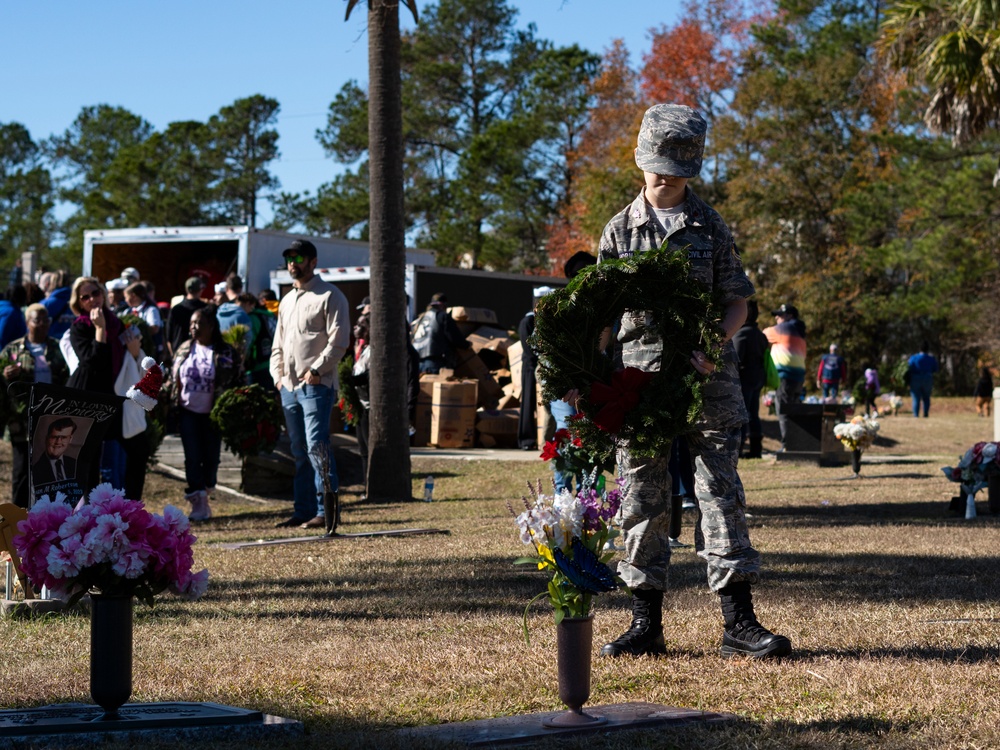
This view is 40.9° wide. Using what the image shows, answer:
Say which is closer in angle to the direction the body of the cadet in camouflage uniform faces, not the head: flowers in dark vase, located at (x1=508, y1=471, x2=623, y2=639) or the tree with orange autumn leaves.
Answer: the flowers in dark vase

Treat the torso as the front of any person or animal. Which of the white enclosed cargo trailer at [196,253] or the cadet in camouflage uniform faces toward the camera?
the cadet in camouflage uniform

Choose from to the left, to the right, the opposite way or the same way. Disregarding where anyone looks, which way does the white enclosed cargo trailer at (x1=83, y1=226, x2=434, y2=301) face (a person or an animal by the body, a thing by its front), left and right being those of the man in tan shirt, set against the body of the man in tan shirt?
the opposite way

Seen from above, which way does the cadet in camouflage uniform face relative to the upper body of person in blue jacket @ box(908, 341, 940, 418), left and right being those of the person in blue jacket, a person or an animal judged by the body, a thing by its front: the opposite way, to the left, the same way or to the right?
the opposite way

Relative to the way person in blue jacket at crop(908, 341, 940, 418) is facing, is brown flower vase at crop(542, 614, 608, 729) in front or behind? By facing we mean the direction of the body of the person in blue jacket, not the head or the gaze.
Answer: behind

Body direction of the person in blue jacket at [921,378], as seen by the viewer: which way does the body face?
away from the camera

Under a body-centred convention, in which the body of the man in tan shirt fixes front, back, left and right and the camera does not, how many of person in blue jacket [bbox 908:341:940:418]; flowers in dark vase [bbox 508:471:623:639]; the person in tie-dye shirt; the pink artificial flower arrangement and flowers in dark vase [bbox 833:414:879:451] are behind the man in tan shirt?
3

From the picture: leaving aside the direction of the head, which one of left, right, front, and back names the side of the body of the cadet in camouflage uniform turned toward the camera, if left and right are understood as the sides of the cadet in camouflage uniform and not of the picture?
front

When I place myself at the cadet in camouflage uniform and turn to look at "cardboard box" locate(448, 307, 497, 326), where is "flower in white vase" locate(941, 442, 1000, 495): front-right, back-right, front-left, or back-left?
front-right

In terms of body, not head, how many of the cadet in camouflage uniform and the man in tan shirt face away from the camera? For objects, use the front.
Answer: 0

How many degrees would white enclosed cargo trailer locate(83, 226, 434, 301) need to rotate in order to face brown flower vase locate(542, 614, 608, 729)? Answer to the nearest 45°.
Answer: approximately 135° to its right

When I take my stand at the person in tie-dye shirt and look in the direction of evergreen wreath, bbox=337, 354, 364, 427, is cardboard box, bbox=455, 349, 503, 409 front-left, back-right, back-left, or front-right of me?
front-right

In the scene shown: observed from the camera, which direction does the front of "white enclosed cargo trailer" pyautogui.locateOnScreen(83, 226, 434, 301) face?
facing away from the viewer and to the right of the viewer

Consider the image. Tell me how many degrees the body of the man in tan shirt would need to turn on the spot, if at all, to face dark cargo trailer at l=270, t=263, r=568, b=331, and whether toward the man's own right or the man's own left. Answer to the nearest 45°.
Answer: approximately 135° to the man's own right

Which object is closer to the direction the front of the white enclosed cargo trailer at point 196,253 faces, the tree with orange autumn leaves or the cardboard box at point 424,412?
the tree with orange autumn leaves

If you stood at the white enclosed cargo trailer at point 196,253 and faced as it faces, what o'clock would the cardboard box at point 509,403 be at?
The cardboard box is roughly at 3 o'clock from the white enclosed cargo trailer.

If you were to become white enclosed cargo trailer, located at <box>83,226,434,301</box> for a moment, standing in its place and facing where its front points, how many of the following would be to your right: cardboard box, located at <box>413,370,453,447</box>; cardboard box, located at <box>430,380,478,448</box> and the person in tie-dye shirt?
3

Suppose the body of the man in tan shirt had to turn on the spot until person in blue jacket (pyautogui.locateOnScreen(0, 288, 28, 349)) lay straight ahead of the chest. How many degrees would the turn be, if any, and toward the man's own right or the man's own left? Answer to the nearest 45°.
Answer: approximately 90° to the man's own right
